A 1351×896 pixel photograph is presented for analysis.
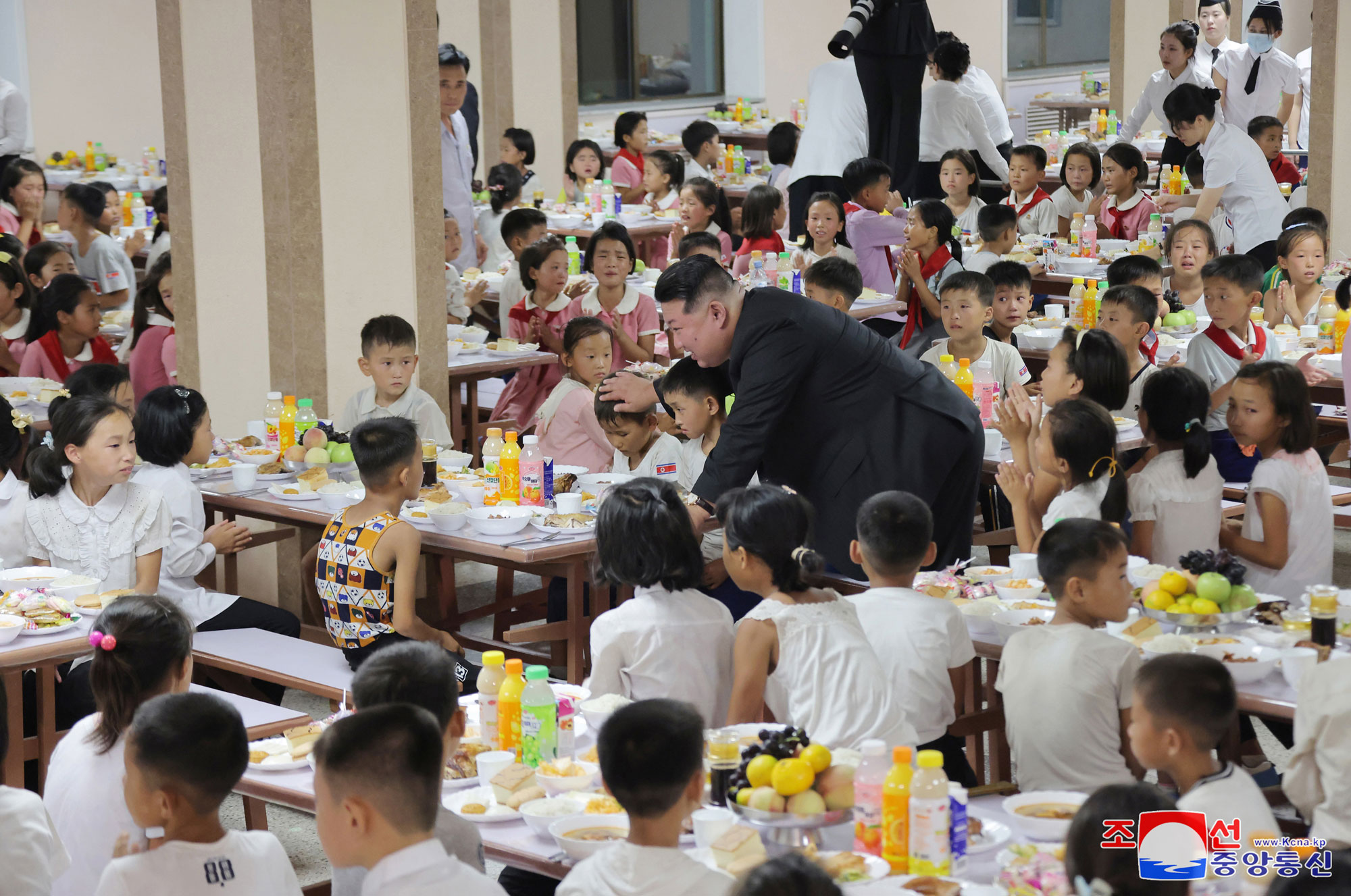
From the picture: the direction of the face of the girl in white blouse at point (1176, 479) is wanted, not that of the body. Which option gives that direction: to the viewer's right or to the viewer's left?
to the viewer's left

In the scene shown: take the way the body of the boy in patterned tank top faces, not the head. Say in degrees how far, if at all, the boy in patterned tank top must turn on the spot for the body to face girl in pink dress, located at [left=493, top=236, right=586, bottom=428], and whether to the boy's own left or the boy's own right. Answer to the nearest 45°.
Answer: approximately 45° to the boy's own left

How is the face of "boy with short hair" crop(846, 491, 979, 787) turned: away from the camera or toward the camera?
away from the camera

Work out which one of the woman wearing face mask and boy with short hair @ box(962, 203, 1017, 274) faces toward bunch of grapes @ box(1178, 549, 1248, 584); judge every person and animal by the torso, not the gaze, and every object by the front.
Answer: the woman wearing face mask

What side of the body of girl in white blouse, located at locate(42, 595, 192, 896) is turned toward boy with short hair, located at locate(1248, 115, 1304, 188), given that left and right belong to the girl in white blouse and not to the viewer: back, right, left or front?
front

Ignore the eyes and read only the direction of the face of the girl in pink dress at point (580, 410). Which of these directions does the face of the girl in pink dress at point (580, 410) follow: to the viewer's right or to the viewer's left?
to the viewer's right

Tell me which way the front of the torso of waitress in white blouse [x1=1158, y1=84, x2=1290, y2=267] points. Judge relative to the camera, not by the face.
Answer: to the viewer's left

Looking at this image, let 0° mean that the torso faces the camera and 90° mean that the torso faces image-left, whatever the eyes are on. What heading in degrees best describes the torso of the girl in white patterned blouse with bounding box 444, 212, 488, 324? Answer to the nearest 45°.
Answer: approximately 315°
